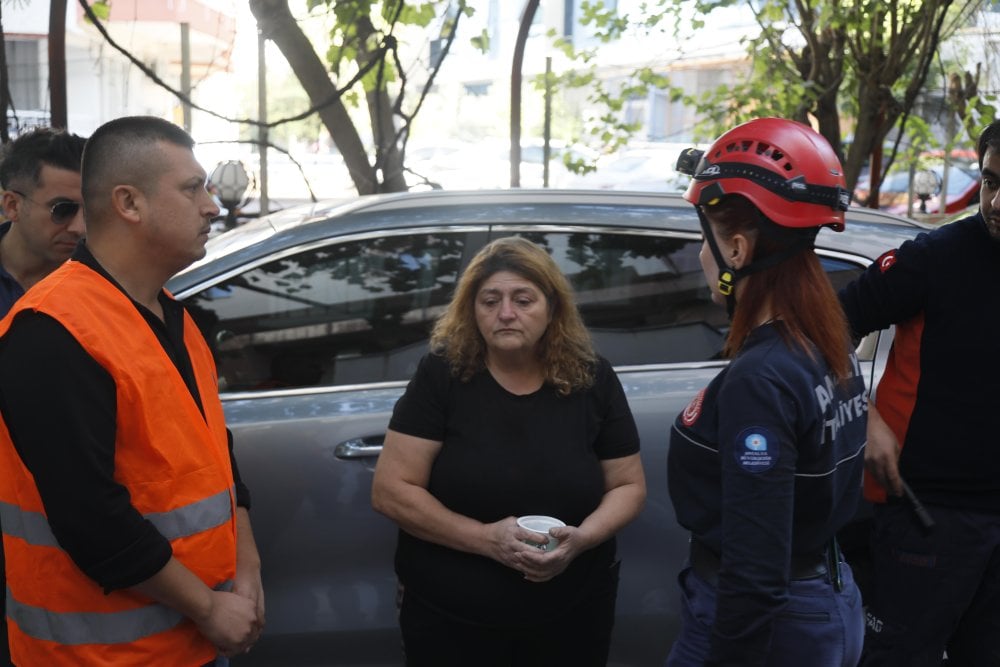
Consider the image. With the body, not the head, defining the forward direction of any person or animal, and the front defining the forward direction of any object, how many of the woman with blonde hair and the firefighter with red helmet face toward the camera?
1

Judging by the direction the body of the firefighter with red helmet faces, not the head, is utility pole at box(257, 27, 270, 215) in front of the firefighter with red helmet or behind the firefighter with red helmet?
in front

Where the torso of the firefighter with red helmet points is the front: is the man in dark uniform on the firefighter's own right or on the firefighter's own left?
on the firefighter's own right

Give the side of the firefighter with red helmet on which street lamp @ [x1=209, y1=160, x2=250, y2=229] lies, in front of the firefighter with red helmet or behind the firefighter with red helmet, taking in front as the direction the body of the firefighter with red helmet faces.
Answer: in front

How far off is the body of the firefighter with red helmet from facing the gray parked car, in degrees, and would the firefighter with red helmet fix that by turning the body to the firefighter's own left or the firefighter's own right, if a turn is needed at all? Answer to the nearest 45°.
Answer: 0° — they already face it

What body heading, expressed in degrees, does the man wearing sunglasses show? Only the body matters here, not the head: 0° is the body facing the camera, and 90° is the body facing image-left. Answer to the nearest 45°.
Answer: approximately 315°

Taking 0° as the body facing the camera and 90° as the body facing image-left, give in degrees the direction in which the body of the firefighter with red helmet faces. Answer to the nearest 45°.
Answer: approximately 135°

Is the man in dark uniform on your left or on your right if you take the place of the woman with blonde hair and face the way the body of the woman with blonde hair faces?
on your left

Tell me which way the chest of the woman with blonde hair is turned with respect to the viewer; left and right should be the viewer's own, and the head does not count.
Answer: facing the viewer

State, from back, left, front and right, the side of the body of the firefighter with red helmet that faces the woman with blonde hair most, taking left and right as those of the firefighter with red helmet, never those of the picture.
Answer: front

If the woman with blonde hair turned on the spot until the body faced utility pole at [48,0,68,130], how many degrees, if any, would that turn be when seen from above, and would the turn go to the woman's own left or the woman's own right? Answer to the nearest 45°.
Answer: approximately 135° to the woman's own right
